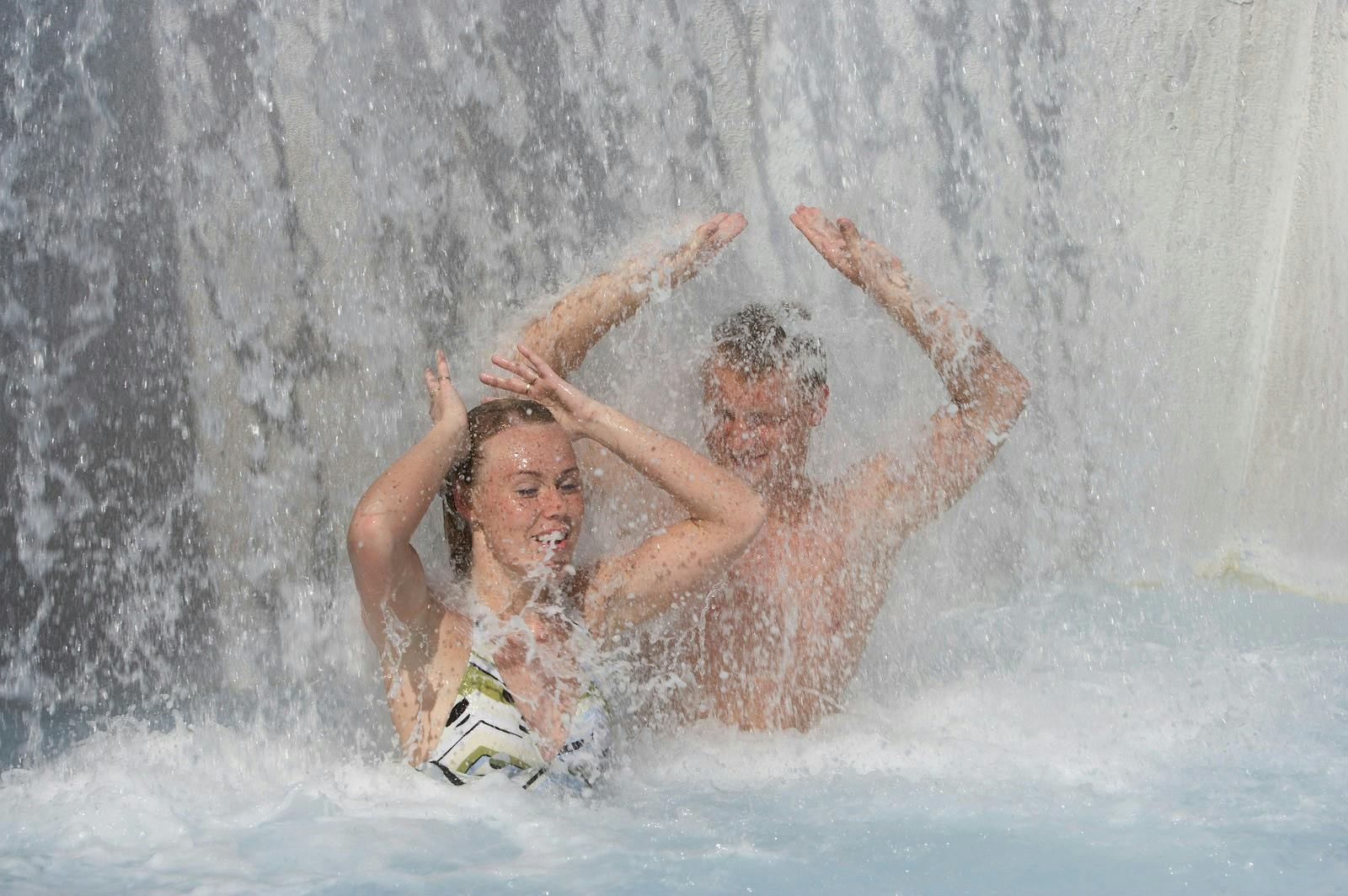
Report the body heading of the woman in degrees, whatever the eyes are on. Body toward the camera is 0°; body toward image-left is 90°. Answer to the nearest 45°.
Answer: approximately 315°

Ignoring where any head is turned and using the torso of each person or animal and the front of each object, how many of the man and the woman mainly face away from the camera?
0

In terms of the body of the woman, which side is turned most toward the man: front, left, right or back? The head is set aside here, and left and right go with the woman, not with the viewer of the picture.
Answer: left

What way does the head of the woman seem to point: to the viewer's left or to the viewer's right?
to the viewer's right
